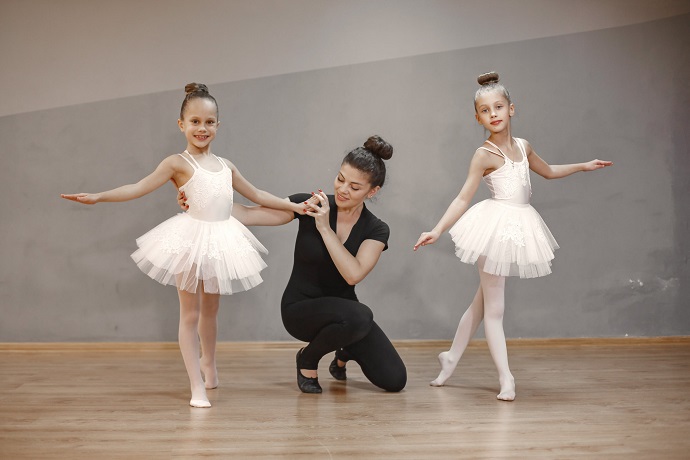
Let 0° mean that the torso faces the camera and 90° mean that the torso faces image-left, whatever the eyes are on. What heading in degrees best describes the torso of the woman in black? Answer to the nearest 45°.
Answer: approximately 0°

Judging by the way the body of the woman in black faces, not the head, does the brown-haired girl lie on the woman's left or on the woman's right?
on the woman's right
